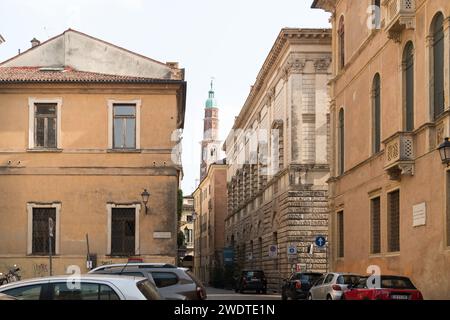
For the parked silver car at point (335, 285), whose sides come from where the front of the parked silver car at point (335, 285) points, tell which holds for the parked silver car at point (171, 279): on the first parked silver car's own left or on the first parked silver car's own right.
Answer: on the first parked silver car's own left

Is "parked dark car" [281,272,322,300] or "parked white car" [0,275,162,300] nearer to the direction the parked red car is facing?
the parked dark car

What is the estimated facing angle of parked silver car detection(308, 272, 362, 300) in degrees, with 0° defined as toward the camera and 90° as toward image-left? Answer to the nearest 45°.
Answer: approximately 135°

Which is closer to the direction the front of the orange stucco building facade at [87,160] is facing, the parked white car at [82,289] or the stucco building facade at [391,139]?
the parked white car

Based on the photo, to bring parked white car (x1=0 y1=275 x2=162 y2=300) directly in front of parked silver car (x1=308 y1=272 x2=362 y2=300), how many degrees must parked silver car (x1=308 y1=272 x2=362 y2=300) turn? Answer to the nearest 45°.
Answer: approximately 135° to its left

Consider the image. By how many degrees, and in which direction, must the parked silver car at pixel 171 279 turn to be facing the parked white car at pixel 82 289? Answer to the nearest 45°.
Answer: approximately 90° to its left

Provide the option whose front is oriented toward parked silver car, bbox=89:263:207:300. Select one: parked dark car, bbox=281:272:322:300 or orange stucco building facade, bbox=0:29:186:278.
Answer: the orange stucco building facade

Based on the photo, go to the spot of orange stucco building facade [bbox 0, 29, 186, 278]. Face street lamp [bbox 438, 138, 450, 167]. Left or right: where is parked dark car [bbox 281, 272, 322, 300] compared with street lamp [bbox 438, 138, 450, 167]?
left

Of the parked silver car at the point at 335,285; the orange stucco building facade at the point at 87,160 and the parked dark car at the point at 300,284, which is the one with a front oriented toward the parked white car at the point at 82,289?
the orange stucco building facade

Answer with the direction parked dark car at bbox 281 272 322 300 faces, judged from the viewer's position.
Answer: facing away from the viewer and to the left of the viewer

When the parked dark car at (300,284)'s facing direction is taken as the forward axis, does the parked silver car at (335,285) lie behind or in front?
behind

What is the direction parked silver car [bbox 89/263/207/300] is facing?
to the viewer's left
